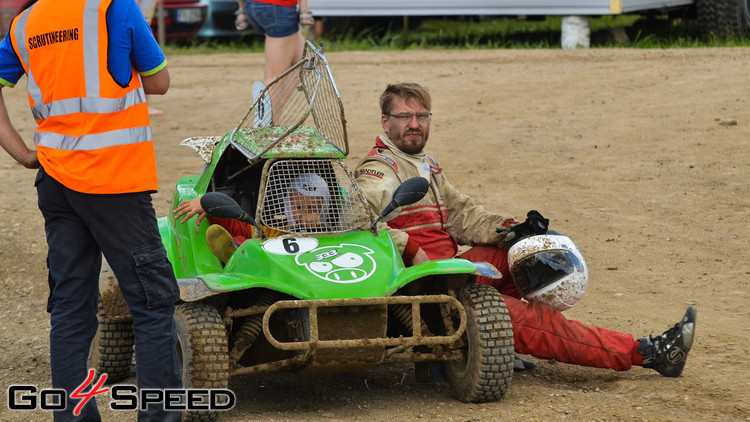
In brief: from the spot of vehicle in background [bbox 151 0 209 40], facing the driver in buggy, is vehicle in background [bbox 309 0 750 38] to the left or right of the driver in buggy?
left

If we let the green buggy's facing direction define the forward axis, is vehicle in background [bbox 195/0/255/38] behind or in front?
behind

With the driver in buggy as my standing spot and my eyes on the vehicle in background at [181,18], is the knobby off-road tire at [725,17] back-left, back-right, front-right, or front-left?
front-right

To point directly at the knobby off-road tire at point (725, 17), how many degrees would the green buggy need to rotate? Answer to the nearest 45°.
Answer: approximately 90° to its left

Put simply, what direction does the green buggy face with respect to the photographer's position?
facing the viewer and to the right of the viewer

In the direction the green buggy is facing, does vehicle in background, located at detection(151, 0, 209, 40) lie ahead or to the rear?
to the rear
